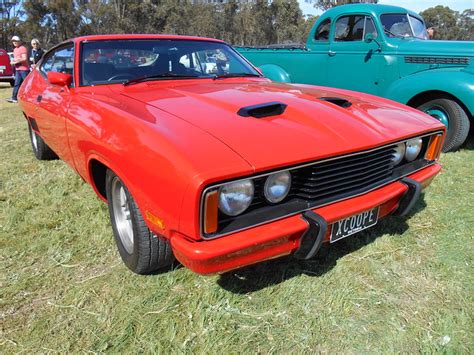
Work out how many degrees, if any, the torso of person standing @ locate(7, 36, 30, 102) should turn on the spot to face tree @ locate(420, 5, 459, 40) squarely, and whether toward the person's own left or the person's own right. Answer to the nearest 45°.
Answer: approximately 180°

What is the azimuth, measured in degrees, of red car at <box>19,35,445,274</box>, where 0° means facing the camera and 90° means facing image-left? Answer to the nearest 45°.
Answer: approximately 315°

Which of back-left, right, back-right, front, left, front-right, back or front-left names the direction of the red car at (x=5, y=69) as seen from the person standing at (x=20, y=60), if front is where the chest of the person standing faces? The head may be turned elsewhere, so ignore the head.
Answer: back-right

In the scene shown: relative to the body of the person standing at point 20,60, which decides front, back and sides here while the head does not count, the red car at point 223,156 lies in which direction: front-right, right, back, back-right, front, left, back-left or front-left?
front-left

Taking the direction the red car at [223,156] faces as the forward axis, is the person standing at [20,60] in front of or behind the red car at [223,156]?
behind

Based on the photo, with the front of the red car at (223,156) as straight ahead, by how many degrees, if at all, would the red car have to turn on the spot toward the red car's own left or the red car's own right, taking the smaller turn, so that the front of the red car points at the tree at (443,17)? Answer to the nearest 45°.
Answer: approximately 90° to the red car's own left

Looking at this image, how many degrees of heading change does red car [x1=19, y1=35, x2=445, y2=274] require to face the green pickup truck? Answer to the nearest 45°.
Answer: approximately 90° to its left

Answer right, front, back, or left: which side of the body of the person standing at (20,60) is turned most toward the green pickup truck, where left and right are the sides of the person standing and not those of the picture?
left

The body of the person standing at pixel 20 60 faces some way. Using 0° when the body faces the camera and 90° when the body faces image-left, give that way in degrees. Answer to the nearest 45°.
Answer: approximately 45°

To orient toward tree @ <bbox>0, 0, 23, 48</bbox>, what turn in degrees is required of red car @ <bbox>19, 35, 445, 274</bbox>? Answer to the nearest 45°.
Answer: approximately 180°
